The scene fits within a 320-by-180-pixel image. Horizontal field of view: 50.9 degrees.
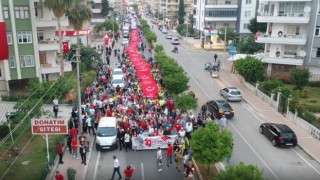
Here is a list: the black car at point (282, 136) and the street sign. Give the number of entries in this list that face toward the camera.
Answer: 1

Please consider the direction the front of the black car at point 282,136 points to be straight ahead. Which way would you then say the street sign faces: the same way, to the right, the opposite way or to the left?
the opposite way

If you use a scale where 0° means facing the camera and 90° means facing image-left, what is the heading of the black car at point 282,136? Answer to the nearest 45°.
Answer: approximately 135°

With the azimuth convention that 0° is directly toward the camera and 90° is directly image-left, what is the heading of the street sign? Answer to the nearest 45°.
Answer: approximately 0°

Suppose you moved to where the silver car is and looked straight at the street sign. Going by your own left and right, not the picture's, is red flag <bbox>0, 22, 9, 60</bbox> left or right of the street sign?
right

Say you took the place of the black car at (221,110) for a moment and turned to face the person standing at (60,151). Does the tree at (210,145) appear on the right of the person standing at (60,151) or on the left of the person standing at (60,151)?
left

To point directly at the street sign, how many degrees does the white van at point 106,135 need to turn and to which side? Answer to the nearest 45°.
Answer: approximately 45° to its right
